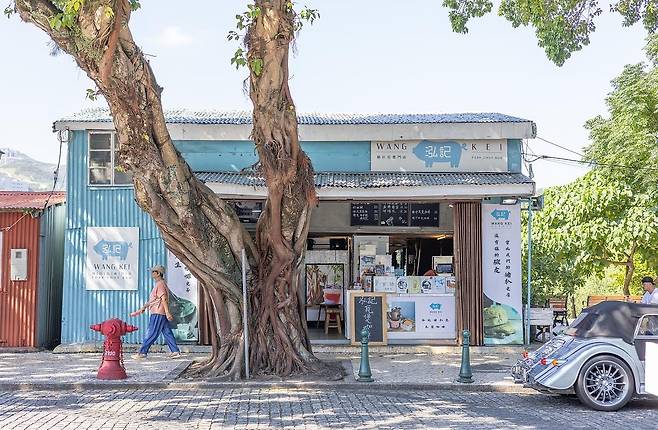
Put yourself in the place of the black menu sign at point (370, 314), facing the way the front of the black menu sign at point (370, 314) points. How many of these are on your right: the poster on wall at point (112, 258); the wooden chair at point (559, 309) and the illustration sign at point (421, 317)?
1

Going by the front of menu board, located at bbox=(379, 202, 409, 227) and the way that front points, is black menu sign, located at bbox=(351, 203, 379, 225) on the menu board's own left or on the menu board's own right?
on the menu board's own right

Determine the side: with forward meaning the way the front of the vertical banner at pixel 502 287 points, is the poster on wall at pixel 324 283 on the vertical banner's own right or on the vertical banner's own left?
on the vertical banner's own right

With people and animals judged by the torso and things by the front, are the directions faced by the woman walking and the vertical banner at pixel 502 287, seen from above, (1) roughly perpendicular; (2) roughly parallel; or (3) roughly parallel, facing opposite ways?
roughly perpendicular

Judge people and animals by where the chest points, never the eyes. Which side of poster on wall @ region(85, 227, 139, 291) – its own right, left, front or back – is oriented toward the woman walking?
front

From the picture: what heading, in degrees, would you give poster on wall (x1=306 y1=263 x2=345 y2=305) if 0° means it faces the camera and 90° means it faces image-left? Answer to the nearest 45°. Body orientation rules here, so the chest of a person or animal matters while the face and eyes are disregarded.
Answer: approximately 0°

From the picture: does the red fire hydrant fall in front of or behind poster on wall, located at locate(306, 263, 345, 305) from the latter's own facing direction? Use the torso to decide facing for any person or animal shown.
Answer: in front
